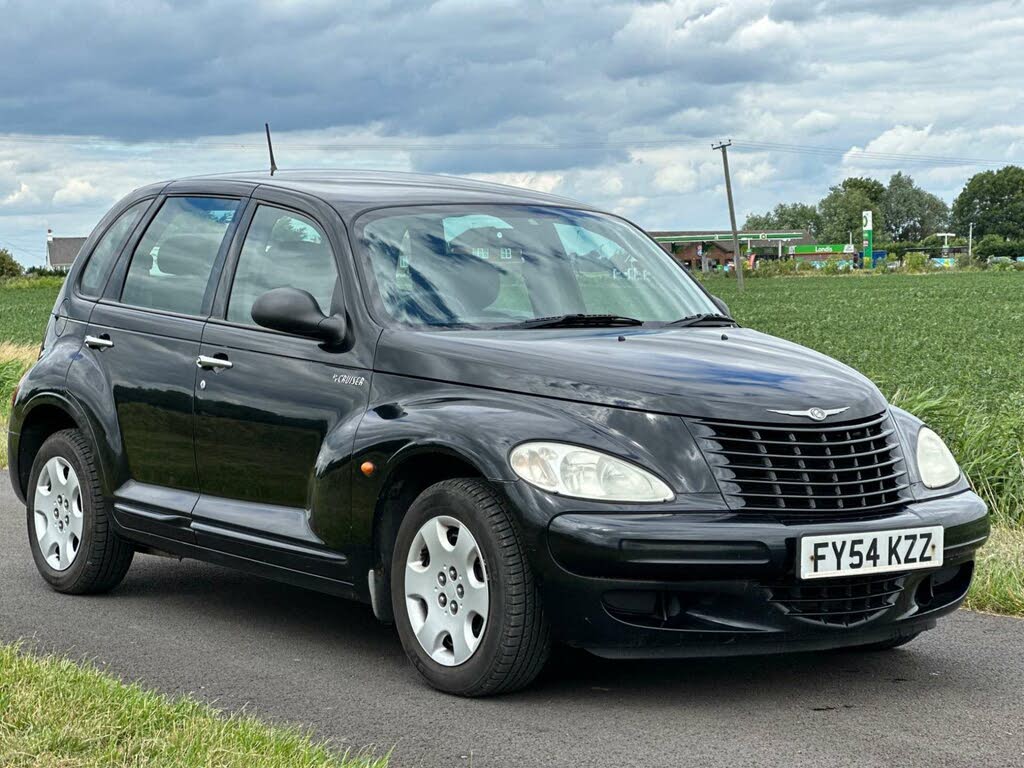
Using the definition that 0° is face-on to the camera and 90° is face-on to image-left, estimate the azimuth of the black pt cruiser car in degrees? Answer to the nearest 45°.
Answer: approximately 315°
